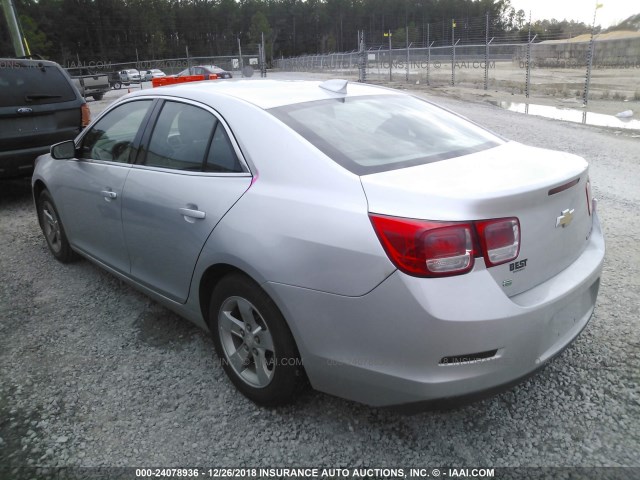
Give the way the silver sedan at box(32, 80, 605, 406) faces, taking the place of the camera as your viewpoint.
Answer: facing away from the viewer and to the left of the viewer

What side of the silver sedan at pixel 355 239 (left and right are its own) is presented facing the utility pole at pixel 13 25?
front

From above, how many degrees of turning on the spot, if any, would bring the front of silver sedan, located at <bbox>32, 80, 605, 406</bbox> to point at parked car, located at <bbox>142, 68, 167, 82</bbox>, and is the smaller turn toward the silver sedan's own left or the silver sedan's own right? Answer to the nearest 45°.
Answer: approximately 45° to the silver sedan's own right

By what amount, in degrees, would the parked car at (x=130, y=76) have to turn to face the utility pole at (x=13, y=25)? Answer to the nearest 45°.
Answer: approximately 45° to its right

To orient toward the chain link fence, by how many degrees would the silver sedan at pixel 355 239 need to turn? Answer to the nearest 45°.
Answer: approximately 90° to its right

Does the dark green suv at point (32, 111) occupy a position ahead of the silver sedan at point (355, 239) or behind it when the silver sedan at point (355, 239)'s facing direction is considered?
ahead

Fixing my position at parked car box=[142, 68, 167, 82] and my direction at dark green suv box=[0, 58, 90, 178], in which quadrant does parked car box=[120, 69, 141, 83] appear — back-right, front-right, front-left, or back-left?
front-right

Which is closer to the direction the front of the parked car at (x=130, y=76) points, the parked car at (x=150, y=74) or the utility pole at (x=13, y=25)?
the utility pole

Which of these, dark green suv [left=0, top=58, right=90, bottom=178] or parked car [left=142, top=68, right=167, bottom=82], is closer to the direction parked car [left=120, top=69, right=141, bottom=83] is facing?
the dark green suv

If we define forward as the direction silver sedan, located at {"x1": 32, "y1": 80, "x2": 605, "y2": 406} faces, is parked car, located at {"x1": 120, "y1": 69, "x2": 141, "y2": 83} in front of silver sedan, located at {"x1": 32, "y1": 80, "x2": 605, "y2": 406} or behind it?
in front
